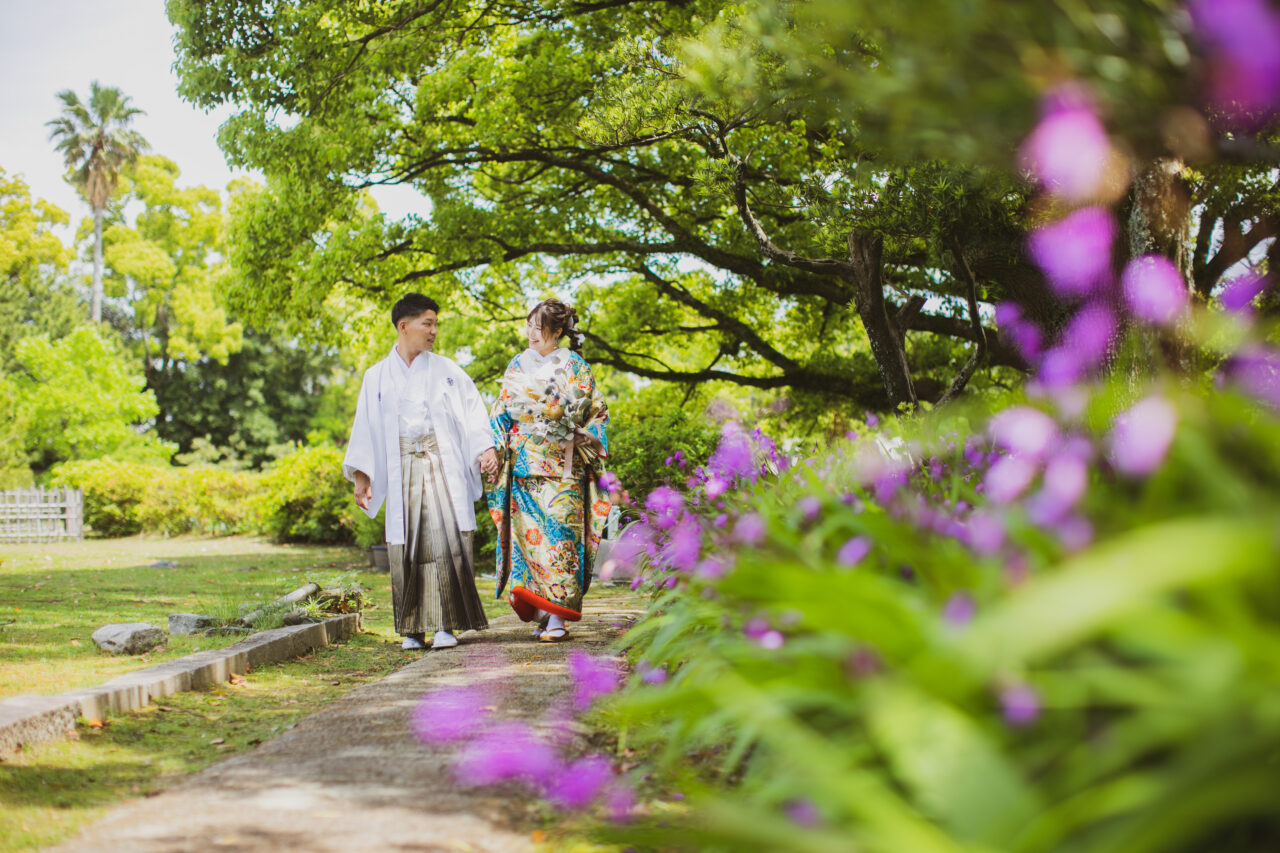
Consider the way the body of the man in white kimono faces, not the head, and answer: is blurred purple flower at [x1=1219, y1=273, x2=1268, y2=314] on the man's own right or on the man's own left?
on the man's own left

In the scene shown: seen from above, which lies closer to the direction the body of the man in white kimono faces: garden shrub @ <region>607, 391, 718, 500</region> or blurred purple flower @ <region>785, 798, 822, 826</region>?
the blurred purple flower

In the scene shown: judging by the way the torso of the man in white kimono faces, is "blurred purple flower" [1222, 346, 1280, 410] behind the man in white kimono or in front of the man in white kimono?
in front

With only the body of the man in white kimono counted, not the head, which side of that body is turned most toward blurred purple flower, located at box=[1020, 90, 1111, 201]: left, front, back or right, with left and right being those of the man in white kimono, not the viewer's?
front

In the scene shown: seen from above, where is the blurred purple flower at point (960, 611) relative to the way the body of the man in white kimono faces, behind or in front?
in front

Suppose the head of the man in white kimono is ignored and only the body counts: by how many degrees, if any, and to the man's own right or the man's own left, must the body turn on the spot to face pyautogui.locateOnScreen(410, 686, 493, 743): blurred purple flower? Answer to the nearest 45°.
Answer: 0° — they already face it

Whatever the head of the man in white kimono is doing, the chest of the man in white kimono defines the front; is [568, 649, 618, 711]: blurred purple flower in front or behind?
in front

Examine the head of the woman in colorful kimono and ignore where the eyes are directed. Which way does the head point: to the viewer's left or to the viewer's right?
to the viewer's left

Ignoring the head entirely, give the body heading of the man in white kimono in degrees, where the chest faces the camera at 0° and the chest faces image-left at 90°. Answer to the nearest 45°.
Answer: approximately 0°

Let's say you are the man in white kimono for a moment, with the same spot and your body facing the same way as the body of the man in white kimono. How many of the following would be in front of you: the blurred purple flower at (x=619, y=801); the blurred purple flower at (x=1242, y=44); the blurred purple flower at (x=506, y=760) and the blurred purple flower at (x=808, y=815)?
4

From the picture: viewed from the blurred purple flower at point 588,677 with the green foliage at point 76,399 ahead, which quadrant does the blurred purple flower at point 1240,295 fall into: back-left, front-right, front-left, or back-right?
back-right

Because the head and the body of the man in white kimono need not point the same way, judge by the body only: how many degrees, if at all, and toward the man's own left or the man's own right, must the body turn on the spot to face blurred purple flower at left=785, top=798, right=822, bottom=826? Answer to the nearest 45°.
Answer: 0° — they already face it
